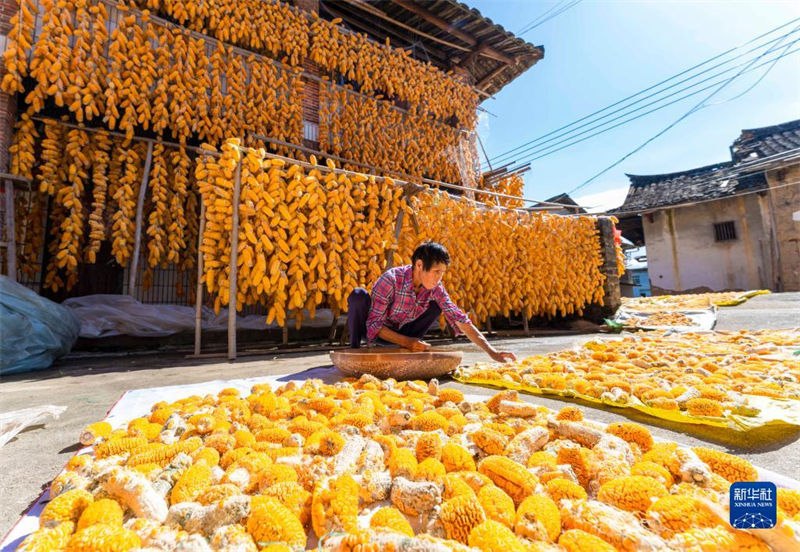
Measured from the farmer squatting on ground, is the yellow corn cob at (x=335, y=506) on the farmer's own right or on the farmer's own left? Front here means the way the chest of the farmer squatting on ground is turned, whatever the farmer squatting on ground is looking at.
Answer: on the farmer's own right

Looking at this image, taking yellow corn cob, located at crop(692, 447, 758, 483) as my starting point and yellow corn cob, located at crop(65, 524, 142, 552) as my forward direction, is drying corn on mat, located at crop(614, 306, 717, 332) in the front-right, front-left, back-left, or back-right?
back-right

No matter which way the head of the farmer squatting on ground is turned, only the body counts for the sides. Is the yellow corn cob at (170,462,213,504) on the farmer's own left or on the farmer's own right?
on the farmer's own right

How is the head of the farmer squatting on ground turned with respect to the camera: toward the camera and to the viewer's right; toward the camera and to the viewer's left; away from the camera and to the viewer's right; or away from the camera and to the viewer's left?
toward the camera and to the viewer's right

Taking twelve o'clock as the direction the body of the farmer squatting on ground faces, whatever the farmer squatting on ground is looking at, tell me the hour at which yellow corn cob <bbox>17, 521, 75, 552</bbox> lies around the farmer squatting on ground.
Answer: The yellow corn cob is roughly at 2 o'clock from the farmer squatting on ground.

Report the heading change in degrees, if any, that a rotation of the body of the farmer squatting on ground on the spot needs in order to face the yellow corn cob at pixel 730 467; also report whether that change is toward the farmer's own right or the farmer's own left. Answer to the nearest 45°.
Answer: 0° — they already face it

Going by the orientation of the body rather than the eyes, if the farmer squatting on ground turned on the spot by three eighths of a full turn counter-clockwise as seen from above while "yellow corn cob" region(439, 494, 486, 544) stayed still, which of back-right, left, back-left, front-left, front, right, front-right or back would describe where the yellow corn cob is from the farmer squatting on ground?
back

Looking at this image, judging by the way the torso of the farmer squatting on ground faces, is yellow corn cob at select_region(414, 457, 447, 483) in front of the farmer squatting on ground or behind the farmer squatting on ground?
in front

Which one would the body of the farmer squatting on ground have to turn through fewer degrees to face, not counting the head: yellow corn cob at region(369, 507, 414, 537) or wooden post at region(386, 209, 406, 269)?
the yellow corn cob

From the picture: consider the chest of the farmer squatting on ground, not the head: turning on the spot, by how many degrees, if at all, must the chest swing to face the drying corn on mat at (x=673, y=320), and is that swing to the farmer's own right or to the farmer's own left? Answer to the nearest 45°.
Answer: approximately 90° to the farmer's own left

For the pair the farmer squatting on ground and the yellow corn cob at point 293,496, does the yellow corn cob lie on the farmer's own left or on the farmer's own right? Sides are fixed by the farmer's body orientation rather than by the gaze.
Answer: on the farmer's own right

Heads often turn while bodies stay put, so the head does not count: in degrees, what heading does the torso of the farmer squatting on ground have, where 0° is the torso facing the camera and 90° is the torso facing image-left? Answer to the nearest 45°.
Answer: approximately 315°

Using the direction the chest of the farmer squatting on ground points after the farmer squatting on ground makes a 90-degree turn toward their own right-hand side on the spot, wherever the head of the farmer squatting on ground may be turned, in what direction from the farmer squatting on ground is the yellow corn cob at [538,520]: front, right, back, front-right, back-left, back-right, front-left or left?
front-left

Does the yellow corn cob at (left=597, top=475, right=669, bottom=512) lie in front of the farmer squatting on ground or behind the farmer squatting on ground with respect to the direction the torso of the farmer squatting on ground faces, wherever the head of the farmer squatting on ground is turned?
in front

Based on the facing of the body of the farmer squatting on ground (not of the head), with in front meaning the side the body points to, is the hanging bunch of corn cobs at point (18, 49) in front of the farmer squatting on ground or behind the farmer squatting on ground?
behind

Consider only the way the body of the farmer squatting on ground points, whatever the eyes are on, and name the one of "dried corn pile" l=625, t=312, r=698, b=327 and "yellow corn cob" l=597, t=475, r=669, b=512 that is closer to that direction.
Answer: the yellow corn cob

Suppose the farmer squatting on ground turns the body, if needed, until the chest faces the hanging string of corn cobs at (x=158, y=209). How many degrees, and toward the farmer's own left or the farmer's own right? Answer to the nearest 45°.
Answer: approximately 180°
